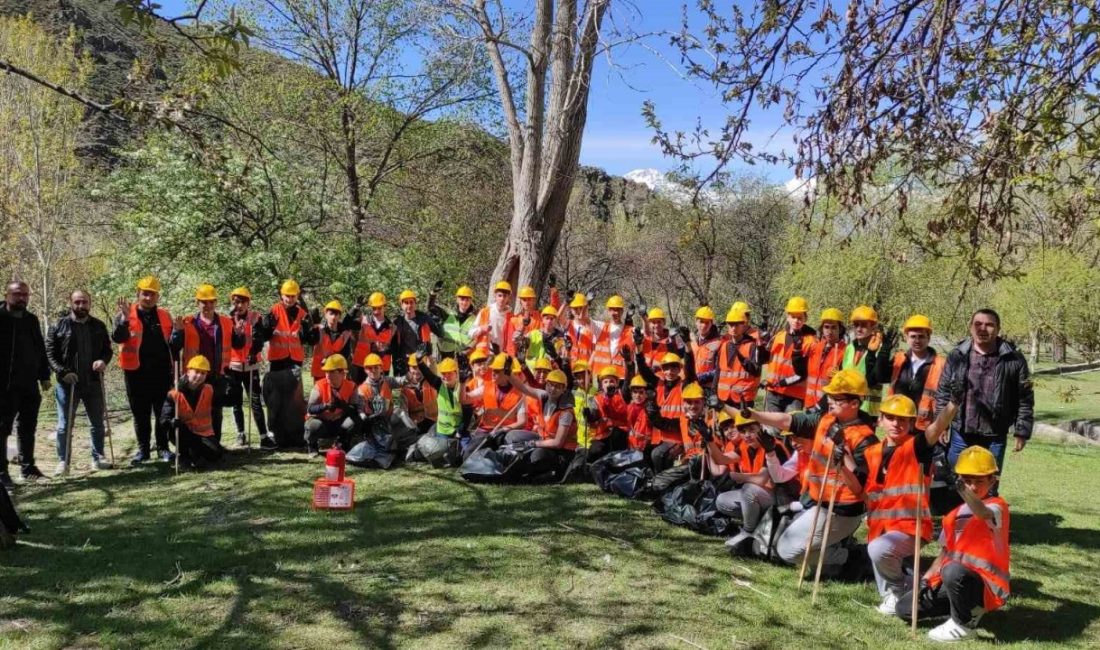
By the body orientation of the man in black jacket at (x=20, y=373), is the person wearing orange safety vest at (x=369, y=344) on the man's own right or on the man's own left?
on the man's own left

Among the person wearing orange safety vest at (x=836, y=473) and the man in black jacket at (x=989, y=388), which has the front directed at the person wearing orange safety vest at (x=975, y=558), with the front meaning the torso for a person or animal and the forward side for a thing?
the man in black jacket

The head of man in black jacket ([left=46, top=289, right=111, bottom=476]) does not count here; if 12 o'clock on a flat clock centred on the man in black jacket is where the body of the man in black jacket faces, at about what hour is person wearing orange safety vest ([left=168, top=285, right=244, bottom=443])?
The person wearing orange safety vest is roughly at 9 o'clock from the man in black jacket.

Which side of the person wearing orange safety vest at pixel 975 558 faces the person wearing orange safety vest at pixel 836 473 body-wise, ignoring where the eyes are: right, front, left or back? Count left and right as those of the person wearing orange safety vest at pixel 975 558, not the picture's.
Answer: right

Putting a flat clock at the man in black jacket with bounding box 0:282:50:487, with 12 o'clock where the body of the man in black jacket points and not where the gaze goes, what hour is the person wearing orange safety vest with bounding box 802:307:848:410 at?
The person wearing orange safety vest is roughly at 10 o'clock from the man in black jacket.

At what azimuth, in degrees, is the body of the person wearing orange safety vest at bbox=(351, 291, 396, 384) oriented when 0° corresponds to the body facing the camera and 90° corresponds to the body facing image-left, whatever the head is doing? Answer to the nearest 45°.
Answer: approximately 0°

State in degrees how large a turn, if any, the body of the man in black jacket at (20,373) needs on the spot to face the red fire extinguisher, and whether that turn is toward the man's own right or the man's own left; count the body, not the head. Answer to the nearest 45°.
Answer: approximately 45° to the man's own left
